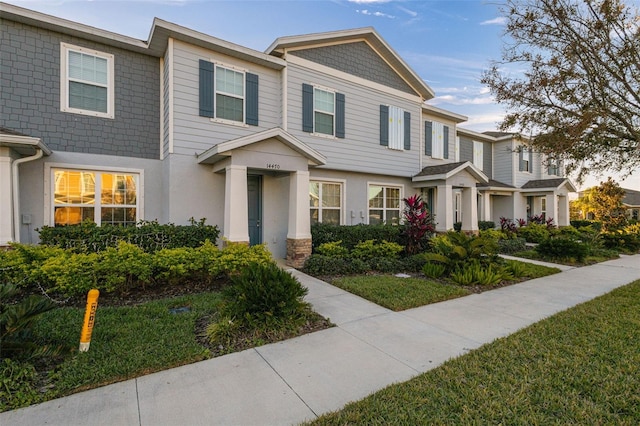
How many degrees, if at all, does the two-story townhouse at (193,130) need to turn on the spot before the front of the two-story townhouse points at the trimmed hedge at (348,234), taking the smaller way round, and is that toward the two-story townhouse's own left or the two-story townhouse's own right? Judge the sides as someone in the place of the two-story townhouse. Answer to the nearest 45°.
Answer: approximately 45° to the two-story townhouse's own left

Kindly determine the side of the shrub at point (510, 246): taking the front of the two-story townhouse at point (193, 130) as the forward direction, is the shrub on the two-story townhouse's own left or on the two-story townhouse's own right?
on the two-story townhouse's own left

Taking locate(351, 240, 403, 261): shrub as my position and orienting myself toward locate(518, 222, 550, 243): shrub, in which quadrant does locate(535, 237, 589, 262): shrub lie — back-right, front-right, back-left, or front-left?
front-right

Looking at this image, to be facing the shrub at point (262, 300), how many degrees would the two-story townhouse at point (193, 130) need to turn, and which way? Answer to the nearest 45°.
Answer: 0° — it already faces it

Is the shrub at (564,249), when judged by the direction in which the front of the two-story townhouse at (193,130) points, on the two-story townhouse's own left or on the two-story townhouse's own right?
on the two-story townhouse's own left

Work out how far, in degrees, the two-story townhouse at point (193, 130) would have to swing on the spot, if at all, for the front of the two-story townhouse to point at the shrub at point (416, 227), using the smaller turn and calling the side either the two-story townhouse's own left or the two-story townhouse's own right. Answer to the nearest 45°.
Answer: approximately 45° to the two-story townhouse's own left

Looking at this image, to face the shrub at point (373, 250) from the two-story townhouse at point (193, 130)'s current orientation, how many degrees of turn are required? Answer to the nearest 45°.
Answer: approximately 45° to its left
